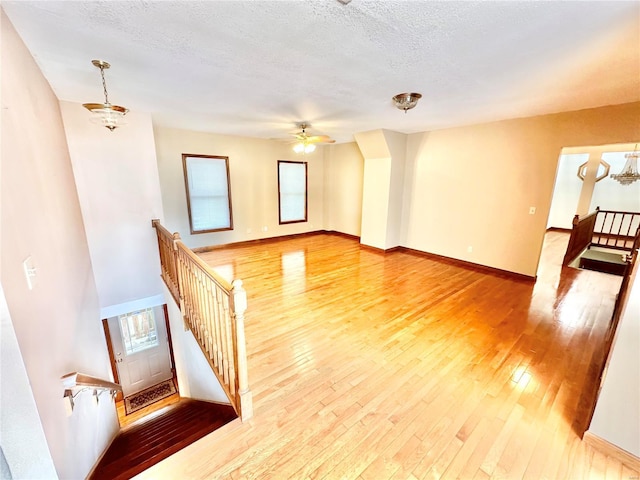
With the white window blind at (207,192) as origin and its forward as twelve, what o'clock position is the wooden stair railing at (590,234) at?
The wooden stair railing is roughly at 10 o'clock from the white window blind.

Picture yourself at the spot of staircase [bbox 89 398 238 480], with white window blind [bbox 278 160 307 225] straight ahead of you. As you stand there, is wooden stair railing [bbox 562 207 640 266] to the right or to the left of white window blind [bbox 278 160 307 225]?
right

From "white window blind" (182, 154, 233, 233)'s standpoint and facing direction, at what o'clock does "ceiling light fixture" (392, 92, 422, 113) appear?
The ceiling light fixture is roughly at 11 o'clock from the white window blind.

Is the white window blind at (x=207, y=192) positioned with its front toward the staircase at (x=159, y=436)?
yes

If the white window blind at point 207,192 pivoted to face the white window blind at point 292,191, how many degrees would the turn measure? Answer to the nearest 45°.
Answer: approximately 90° to its left

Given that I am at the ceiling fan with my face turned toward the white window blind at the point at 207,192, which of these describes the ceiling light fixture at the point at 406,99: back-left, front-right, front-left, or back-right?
back-left

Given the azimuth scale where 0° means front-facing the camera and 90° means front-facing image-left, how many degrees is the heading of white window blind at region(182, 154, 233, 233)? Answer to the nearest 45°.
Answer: approximately 0°

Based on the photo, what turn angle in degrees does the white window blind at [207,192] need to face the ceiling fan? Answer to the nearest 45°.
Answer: approximately 45° to its left
